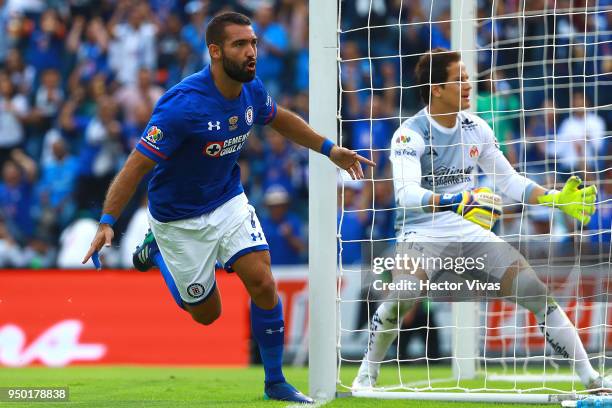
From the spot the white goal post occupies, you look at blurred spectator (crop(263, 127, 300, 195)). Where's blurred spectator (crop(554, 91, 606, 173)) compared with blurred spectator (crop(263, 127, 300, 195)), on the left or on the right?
right

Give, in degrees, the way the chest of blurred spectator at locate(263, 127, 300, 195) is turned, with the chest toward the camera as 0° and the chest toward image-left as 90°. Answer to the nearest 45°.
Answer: approximately 0°

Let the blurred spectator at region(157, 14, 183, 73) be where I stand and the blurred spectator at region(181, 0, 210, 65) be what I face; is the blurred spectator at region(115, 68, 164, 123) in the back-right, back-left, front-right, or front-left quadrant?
back-right

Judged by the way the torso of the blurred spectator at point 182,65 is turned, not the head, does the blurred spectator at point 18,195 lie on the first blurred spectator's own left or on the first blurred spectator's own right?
on the first blurred spectator's own right

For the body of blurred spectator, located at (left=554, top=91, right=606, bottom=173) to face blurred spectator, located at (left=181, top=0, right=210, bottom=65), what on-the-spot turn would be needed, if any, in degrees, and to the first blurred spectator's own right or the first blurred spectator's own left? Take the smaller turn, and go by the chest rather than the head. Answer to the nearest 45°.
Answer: approximately 90° to the first blurred spectator's own right

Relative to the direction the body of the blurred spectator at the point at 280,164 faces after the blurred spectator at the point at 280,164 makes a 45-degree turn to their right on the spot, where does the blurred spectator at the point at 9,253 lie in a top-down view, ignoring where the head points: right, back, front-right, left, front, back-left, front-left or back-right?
front-right

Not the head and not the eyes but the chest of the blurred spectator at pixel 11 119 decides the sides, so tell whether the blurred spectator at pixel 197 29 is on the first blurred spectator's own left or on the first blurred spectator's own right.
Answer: on the first blurred spectator's own left

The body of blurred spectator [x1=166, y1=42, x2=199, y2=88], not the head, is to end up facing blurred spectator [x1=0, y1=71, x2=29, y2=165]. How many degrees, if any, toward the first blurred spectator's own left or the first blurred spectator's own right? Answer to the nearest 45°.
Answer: approximately 90° to the first blurred spectator's own right

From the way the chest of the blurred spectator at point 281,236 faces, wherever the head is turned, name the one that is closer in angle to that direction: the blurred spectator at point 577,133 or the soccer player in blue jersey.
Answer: the soccer player in blue jersey

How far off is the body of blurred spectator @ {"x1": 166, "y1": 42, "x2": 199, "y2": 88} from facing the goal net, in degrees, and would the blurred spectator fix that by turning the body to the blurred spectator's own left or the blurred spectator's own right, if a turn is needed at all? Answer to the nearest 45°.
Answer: approximately 45° to the blurred spectator's own left
